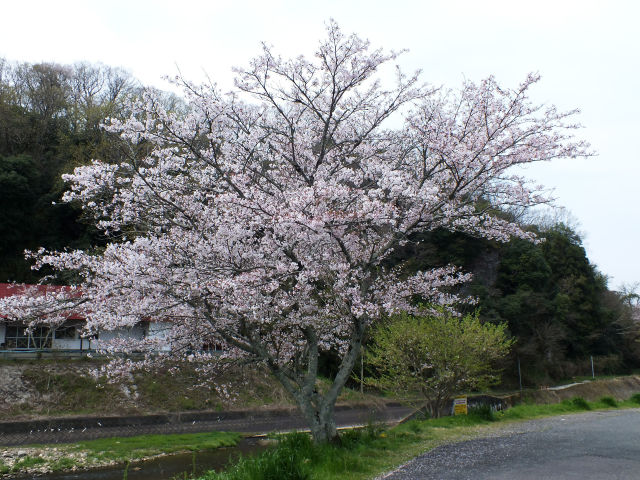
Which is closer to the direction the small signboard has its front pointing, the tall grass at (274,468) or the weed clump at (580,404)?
the tall grass

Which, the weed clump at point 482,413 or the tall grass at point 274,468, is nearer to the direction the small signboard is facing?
the tall grass

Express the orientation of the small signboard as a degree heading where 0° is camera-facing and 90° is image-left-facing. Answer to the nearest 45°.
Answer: approximately 0°

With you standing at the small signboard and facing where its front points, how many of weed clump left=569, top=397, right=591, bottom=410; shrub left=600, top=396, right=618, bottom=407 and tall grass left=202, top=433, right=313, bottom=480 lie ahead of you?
1

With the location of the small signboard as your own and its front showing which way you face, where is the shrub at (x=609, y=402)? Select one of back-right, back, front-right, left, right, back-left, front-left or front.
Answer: back-left

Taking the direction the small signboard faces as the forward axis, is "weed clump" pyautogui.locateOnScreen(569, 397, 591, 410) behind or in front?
behind

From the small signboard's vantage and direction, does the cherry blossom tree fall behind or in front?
in front

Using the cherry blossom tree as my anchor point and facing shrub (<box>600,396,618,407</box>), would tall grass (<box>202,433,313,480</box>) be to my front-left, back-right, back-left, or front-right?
back-right

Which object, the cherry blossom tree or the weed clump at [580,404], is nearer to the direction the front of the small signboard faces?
the cherry blossom tree

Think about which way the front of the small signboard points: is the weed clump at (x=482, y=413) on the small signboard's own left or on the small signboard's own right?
on the small signboard's own left
